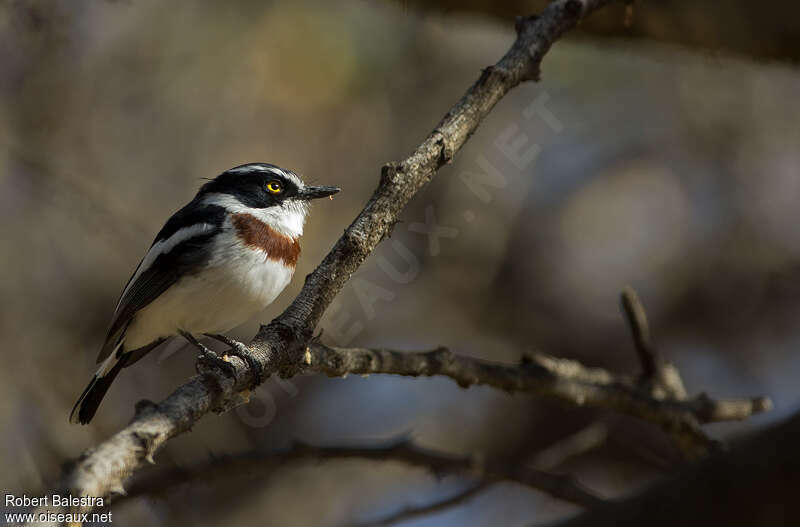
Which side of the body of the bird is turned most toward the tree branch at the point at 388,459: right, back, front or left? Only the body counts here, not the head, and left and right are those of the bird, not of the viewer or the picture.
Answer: front

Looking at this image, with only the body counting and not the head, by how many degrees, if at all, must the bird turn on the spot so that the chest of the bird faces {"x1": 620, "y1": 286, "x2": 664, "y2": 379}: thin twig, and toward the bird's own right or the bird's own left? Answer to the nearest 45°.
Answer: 0° — it already faces it

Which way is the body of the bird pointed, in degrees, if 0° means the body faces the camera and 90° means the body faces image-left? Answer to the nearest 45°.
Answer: approximately 270°
